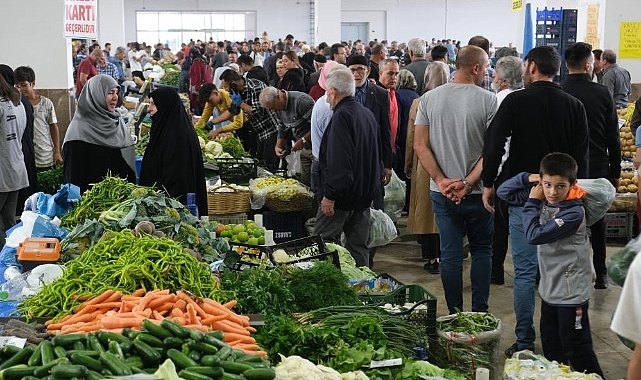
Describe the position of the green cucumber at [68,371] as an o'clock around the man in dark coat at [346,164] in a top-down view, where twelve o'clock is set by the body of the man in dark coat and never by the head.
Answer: The green cucumber is roughly at 8 o'clock from the man in dark coat.

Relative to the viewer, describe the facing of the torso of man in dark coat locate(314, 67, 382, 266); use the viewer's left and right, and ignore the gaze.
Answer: facing away from the viewer and to the left of the viewer

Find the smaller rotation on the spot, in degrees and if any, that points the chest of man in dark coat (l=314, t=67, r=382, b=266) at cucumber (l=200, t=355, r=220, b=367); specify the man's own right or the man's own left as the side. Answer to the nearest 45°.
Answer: approximately 135° to the man's own left

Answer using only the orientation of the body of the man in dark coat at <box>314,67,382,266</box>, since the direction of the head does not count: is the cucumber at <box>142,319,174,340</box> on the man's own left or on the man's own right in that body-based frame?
on the man's own left
